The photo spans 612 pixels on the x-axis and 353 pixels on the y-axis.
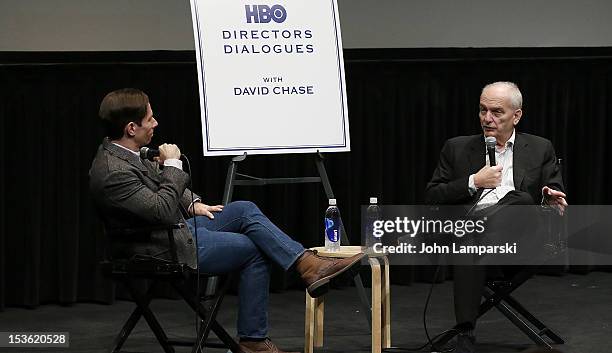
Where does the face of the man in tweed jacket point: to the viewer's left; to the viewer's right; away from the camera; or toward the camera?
to the viewer's right

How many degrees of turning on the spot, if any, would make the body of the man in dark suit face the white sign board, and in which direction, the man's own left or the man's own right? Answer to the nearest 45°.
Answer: approximately 45° to the man's own right

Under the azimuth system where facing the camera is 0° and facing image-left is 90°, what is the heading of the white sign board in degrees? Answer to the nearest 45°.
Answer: approximately 0°

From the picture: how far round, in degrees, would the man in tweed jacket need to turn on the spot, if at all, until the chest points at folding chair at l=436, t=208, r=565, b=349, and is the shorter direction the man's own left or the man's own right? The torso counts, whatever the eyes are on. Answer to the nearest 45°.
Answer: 0° — they already face it

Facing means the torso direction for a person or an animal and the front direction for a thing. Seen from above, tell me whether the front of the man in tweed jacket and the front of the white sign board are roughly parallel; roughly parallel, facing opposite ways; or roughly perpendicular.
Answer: roughly perpendicular

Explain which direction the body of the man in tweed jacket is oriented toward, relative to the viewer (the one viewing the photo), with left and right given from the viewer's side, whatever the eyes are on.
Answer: facing to the right of the viewer
